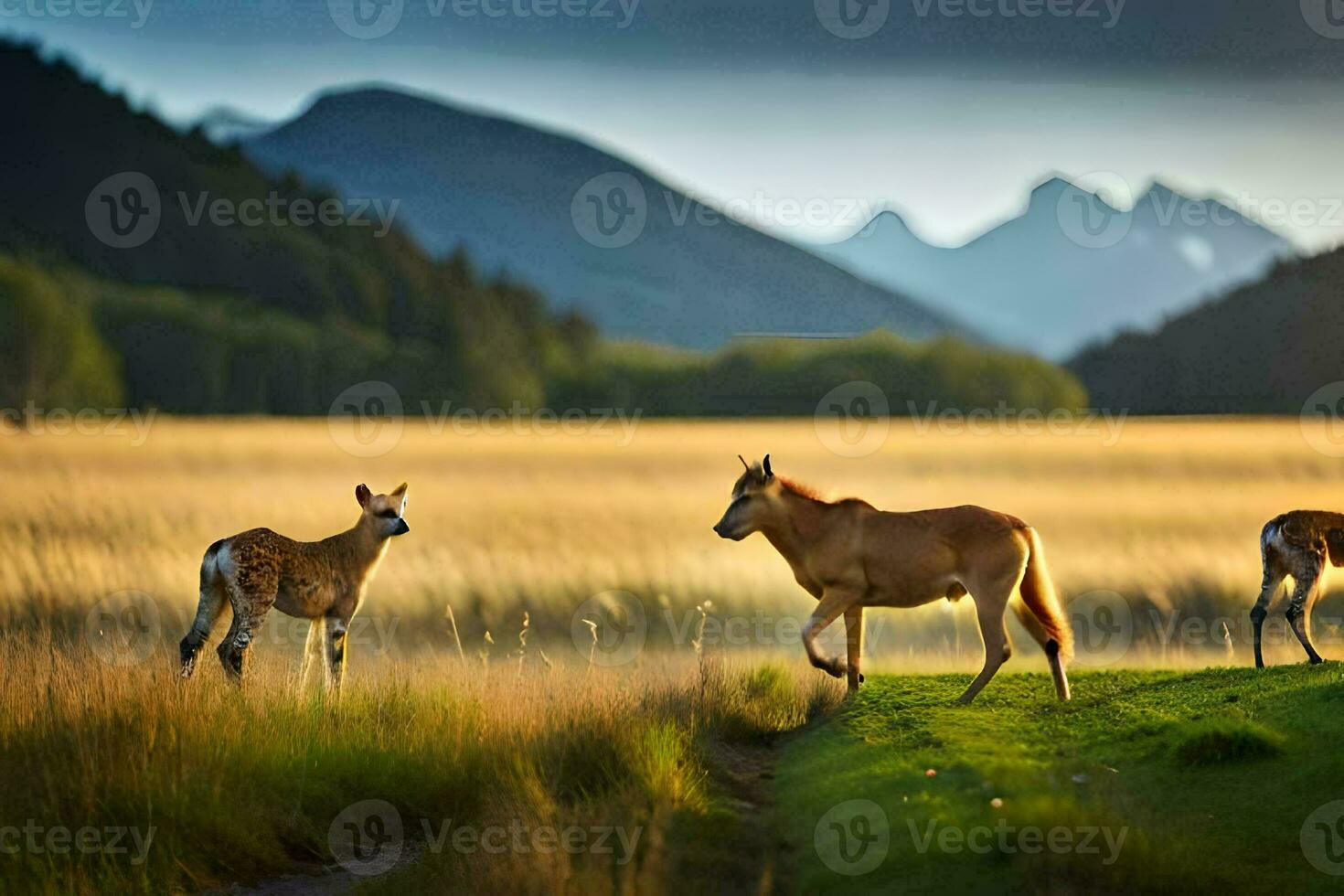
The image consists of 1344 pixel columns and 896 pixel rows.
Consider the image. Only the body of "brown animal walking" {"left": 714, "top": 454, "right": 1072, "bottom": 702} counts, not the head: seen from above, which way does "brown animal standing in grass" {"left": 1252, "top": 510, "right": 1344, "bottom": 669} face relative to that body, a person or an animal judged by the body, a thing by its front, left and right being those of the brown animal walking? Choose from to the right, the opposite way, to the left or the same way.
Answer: the opposite way

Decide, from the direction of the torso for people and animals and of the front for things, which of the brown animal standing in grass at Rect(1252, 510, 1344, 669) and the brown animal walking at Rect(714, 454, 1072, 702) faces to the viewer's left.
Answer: the brown animal walking

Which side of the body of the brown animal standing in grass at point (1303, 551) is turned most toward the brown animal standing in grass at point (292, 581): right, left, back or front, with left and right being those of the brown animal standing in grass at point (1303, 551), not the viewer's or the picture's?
back

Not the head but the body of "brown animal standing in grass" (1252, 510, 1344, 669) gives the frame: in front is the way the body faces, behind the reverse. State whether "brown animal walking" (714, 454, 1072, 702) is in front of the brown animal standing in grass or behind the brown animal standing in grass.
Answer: behind

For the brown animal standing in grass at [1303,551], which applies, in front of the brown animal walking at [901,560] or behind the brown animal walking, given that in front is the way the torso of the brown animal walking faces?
behind

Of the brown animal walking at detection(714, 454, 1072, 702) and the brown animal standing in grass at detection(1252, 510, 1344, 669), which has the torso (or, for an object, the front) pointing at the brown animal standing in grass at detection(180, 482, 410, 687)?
the brown animal walking

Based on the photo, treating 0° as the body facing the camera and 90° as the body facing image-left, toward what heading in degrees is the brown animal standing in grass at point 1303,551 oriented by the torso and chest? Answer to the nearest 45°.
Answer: approximately 270°

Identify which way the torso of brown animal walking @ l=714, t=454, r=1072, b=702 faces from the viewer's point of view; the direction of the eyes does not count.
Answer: to the viewer's left

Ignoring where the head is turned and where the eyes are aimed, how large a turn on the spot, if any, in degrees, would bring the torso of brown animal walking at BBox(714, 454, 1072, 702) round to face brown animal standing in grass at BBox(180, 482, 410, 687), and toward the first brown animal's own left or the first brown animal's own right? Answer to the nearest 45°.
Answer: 0° — it already faces it

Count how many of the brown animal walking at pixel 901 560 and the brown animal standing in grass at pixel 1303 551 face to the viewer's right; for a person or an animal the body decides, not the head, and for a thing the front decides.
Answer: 1
